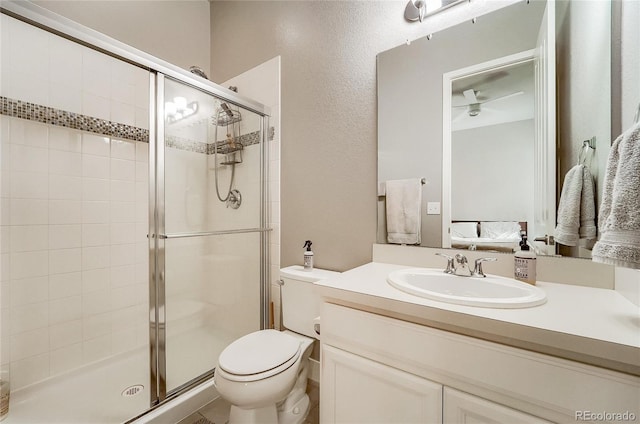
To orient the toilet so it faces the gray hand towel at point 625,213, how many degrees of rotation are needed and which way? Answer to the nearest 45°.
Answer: approximately 90° to its left

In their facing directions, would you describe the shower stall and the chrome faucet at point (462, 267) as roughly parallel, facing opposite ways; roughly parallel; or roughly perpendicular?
roughly perpendicular

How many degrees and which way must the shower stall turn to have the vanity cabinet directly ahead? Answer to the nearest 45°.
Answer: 0° — it already faces it

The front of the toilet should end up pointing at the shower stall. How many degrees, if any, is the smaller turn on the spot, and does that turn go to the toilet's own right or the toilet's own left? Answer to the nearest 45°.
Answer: approximately 90° to the toilet's own right

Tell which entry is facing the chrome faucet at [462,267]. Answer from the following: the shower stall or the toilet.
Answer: the shower stall

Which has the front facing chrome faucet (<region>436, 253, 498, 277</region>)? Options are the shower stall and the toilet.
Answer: the shower stall

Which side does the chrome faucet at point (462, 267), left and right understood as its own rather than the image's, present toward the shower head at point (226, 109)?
right

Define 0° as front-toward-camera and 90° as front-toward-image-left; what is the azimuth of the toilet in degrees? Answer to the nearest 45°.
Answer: approximately 45°
